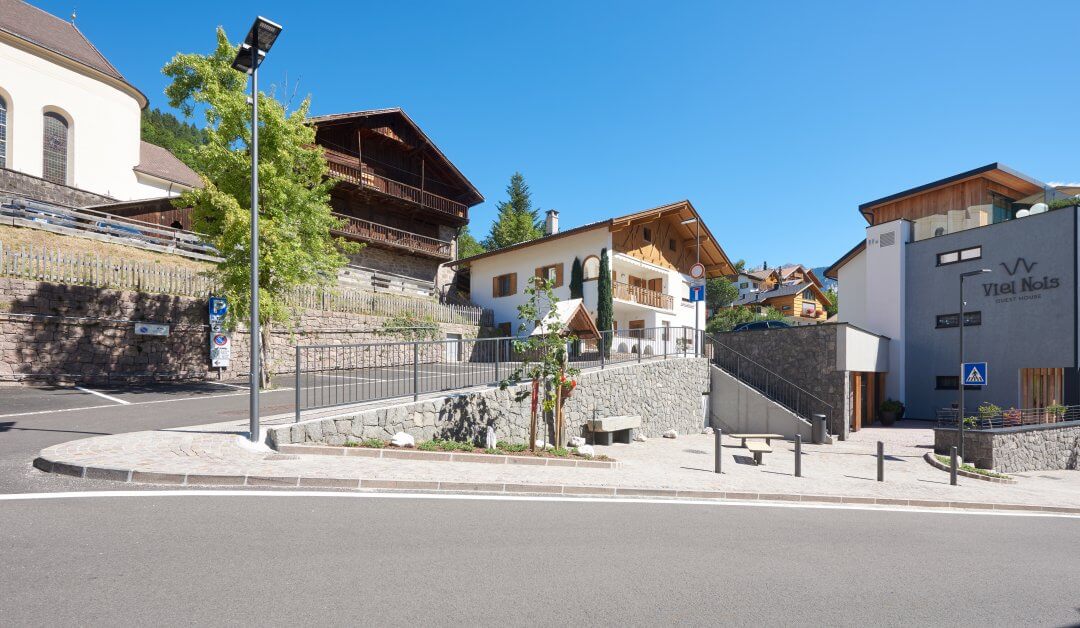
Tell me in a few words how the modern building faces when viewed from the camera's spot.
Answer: facing the viewer and to the left of the viewer

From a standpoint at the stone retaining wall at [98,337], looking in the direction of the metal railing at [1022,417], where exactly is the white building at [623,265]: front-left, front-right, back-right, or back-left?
front-left

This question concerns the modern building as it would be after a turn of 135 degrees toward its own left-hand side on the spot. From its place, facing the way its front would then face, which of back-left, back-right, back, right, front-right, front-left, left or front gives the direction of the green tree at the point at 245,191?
back-right

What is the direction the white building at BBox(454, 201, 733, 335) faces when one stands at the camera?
facing the viewer and to the right of the viewer

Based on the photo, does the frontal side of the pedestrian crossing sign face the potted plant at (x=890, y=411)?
no

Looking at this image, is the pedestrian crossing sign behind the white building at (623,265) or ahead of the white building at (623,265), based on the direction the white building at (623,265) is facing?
ahead

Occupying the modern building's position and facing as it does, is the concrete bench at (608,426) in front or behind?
in front

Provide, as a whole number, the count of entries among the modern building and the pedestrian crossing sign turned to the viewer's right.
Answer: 0

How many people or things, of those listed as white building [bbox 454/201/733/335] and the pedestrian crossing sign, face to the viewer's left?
0

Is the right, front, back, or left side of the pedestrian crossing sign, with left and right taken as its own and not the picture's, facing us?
front

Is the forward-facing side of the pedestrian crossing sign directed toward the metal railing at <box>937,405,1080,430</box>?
no
